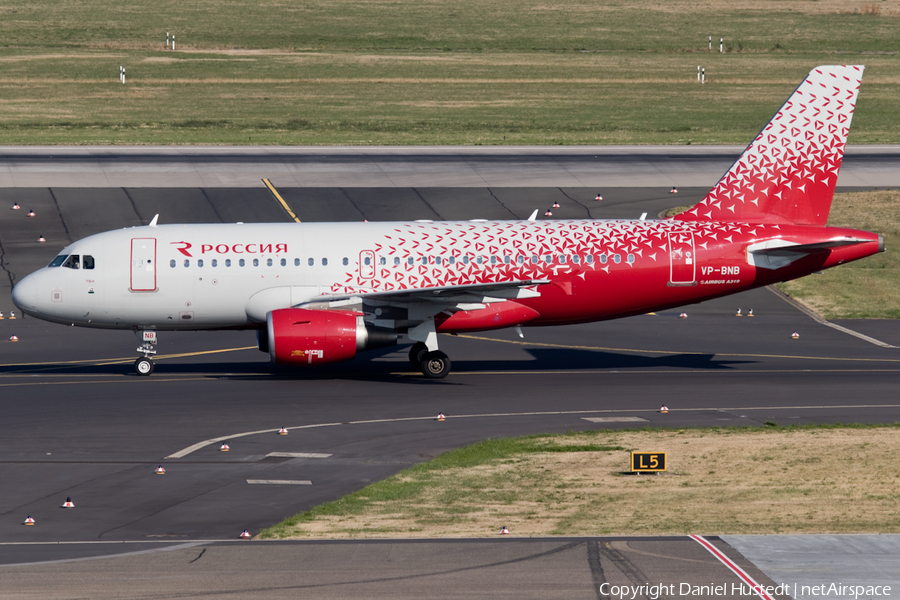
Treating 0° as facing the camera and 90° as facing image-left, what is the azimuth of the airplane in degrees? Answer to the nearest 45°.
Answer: approximately 90°
